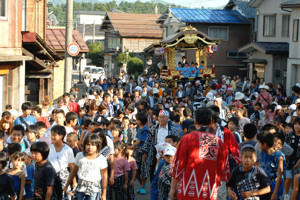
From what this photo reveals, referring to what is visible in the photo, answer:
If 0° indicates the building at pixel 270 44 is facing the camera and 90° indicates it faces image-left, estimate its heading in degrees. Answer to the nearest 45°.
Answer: approximately 45°

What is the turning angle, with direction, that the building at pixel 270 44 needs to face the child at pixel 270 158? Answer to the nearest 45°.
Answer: approximately 45° to its left

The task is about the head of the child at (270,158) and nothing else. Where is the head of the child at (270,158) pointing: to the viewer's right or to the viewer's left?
to the viewer's left

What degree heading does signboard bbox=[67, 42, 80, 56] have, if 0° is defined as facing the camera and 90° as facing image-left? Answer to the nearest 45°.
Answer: approximately 0°

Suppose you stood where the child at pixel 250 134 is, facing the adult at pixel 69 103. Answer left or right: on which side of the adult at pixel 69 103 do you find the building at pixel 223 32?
right

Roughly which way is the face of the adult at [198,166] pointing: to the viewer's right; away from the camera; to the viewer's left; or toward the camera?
away from the camera

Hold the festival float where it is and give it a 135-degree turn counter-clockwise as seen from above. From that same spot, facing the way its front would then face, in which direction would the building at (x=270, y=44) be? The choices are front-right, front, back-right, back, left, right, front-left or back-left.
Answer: front

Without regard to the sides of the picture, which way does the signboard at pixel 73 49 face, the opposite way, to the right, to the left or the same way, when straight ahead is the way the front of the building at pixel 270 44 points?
to the left

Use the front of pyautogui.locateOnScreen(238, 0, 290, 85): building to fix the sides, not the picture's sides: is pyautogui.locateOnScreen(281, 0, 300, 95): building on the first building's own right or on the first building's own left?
on the first building's own left

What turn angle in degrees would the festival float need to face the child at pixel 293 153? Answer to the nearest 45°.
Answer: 0° — it already faces them

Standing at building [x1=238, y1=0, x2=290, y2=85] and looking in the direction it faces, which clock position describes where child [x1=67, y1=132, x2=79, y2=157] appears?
The child is roughly at 11 o'clock from the building.

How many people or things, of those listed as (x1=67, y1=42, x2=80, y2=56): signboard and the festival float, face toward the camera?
2
